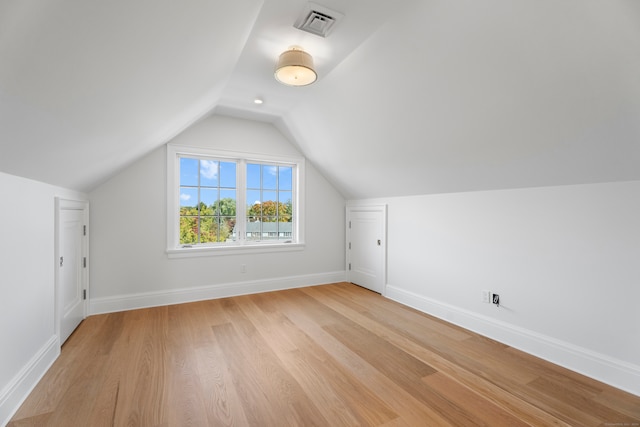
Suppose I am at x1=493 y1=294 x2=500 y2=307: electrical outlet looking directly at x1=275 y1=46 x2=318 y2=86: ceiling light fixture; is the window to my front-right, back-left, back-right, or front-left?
front-right

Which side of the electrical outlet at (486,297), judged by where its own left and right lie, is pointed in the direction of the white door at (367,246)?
right

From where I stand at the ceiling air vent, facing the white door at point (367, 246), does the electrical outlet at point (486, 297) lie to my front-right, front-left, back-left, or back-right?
front-right

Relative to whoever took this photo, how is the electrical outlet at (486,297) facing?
facing the viewer and to the left of the viewer

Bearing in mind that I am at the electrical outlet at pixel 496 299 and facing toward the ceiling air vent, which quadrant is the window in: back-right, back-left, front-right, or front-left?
front-right

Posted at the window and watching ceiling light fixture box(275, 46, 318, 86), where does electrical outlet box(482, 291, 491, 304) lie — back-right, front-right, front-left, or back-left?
front-left

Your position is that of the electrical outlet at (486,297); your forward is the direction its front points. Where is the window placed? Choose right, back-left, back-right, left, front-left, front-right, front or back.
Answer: front-right
